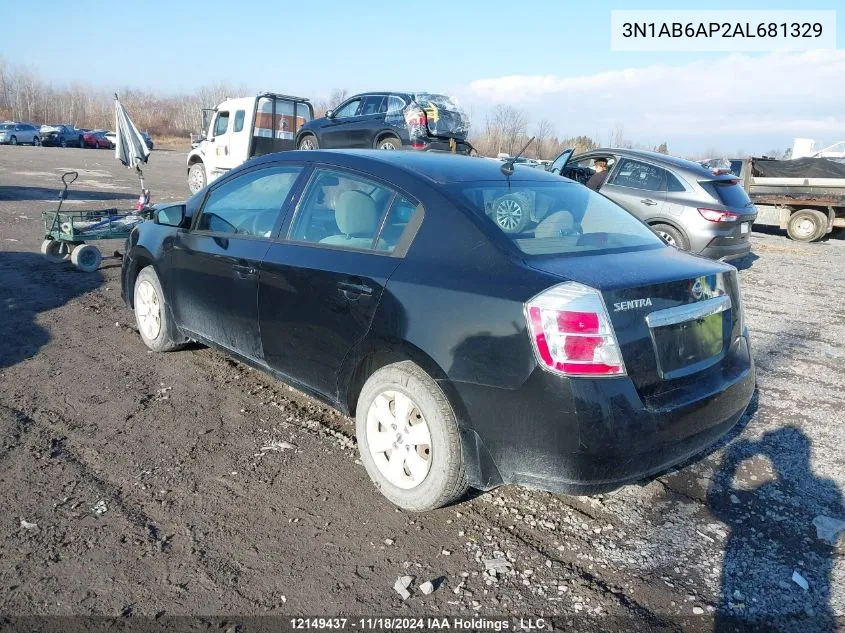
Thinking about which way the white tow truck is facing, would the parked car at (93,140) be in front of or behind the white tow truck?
in front

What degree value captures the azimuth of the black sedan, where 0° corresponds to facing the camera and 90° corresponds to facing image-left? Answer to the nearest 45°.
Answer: approximately 135°

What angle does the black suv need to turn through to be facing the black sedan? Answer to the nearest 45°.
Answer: approximately 135° to its left

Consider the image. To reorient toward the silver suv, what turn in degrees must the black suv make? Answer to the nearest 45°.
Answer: approximately 180°

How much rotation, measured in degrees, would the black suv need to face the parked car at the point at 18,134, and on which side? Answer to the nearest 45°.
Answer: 0° — it already faces it

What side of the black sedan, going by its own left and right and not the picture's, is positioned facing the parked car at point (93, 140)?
front

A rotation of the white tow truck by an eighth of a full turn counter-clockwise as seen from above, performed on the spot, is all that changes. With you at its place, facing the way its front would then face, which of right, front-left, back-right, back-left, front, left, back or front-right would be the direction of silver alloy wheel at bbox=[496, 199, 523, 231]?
left

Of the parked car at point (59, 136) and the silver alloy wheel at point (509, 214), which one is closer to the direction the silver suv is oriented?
the parked car

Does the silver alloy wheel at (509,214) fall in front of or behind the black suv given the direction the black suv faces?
behind
